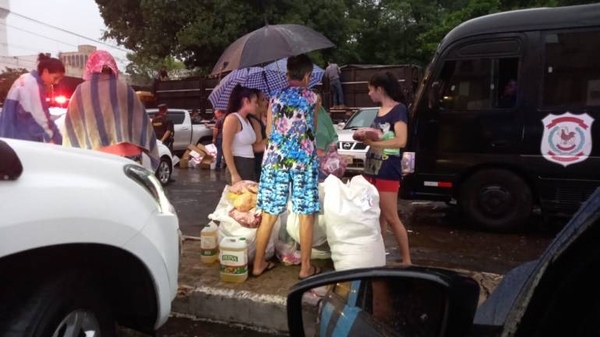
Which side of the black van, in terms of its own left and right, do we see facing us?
left

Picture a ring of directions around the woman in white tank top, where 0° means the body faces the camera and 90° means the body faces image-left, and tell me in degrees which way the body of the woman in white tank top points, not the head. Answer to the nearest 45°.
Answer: approximately 270°

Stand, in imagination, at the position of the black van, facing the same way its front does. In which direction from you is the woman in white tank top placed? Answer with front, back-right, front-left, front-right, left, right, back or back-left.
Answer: front-left

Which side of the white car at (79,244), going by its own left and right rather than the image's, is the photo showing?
right

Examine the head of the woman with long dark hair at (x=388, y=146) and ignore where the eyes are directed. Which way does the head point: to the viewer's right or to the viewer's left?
to the viewer's left

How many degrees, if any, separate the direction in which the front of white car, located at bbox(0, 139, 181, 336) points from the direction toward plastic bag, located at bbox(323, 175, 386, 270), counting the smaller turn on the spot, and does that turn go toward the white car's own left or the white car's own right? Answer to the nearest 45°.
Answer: approximately 45° to the white car's own left

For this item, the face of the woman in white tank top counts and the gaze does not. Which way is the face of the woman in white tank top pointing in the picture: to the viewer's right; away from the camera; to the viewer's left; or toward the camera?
to the viewer's right

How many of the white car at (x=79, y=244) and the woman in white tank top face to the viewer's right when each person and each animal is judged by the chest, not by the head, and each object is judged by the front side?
2

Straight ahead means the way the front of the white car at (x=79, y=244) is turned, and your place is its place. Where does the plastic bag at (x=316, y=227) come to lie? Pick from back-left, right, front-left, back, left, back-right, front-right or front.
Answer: front-left
